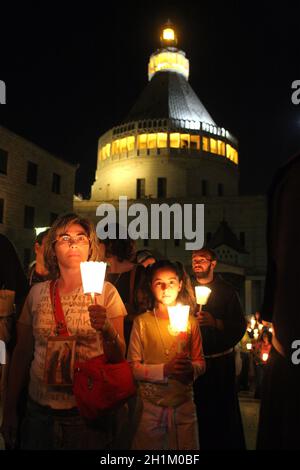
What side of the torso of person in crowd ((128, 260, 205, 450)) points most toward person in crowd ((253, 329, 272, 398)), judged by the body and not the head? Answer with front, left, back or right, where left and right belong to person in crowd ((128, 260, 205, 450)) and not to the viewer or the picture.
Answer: back

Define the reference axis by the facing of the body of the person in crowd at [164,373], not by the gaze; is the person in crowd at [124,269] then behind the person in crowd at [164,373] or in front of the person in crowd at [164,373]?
behind

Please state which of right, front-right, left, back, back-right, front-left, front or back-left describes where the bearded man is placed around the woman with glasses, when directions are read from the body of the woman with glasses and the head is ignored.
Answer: back-left

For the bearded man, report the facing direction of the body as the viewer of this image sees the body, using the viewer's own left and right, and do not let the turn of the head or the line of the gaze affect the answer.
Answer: facing the viewer and to the left of the viewer

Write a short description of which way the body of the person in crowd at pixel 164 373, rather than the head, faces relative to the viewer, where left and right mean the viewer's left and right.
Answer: facing the viewer

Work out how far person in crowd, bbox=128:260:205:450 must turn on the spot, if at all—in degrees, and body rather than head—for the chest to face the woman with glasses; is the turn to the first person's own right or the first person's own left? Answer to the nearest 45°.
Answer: approximately 45° to the first person's own right

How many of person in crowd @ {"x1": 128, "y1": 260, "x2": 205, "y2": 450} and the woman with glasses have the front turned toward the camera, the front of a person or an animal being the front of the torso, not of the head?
2

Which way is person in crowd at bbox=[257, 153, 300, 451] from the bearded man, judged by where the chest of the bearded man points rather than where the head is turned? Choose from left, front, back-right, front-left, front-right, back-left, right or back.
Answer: front-left

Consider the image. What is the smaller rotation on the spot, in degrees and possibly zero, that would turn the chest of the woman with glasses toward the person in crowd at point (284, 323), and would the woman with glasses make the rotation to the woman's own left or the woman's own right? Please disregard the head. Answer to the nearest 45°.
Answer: approximately 45° to the woman's own left

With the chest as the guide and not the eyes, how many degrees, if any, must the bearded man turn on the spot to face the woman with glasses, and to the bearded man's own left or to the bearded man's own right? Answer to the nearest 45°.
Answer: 0° — they already face them

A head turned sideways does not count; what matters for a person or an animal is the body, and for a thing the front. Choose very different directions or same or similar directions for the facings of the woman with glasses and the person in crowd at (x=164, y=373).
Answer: same or similar directions

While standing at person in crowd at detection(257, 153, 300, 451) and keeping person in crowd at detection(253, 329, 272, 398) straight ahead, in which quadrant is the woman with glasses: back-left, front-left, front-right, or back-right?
front-left

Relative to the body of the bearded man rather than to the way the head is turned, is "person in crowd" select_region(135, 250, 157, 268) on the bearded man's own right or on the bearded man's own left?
on the bearded man's own right
